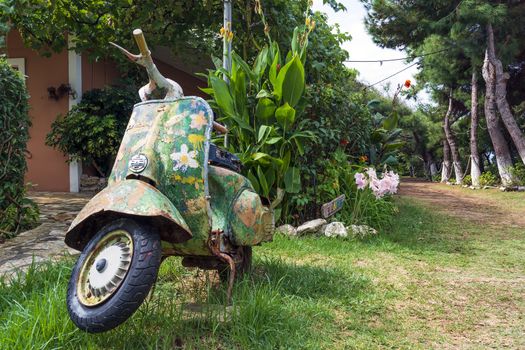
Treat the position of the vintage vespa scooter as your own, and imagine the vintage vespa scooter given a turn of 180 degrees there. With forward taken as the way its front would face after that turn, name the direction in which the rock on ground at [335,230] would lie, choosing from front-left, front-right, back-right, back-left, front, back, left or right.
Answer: front

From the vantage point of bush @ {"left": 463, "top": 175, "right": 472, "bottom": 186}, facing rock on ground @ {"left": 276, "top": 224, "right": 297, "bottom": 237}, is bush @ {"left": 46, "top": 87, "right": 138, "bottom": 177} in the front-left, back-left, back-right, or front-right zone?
front-right

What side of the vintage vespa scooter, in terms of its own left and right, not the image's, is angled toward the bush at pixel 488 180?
back

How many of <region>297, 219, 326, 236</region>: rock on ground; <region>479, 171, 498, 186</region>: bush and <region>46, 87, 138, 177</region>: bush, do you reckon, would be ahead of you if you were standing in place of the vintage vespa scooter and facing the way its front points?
0

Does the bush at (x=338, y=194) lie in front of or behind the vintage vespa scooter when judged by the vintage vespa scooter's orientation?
behind

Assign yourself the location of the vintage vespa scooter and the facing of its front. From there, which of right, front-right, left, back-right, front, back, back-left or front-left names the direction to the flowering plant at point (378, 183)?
back

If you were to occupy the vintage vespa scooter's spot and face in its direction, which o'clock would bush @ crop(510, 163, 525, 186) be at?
The bush is roughly at 6 o'clock from the vintage vespa scooter.

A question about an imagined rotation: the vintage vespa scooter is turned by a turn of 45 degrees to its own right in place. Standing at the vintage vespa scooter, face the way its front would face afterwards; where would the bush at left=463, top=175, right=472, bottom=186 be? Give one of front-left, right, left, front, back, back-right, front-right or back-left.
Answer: back-right

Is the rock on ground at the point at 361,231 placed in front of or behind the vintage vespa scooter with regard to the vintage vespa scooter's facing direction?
behind

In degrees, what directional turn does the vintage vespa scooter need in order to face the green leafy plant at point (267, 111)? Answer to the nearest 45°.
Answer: approximately 180°

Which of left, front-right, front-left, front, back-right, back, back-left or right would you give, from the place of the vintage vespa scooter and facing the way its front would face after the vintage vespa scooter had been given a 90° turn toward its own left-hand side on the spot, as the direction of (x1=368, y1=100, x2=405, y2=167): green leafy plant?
left

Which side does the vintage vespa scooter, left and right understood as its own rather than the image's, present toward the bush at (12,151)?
right

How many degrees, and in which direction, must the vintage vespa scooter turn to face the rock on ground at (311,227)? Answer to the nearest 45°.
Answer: approximately 180°

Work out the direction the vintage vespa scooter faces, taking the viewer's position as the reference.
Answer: facing the viewer and to the left of the viewer
